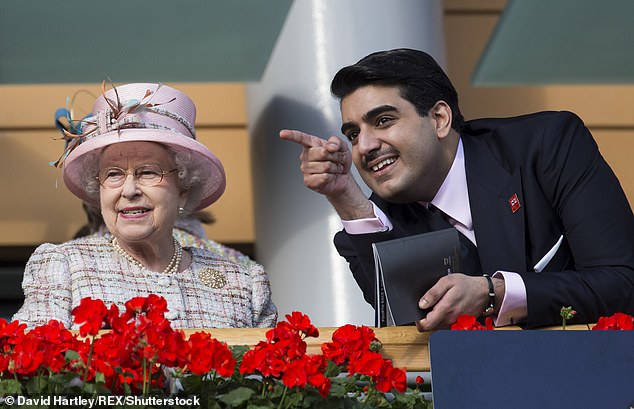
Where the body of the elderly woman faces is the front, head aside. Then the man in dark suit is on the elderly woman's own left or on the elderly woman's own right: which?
on the elderly woman's own left

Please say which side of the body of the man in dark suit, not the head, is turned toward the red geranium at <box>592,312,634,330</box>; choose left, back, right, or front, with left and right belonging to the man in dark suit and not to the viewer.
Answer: left

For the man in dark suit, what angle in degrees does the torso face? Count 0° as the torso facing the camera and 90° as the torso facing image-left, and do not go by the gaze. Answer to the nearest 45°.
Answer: approximately 45°

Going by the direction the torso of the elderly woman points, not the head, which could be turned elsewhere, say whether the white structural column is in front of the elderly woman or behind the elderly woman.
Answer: behind

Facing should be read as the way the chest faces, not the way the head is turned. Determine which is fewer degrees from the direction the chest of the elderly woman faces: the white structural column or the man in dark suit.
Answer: the man in dark suit

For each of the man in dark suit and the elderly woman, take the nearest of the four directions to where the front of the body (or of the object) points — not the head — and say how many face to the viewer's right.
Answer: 0

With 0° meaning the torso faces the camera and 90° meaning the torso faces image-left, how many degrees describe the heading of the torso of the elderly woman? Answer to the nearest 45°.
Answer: approximately 0°

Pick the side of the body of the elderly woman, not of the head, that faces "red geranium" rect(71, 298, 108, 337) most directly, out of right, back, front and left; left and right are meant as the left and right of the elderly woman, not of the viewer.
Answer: front

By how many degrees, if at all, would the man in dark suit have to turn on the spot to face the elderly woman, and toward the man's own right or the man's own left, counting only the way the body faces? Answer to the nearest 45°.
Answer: approximately 45° to the man's own right

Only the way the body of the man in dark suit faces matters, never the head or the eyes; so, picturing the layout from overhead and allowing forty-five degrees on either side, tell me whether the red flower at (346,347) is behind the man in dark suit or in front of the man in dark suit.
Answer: in front

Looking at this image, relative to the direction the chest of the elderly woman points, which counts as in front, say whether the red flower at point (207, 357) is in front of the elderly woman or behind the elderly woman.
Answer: in front

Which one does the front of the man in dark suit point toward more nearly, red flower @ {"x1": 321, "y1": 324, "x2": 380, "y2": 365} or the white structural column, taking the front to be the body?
the red flower

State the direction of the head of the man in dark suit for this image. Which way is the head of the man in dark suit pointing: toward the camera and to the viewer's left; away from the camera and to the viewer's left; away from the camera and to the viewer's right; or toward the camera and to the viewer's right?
toward the camera and to the viewer's left

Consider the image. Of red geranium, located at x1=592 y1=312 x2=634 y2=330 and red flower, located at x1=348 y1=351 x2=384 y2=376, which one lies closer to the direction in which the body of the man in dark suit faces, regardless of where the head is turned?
the red flower
